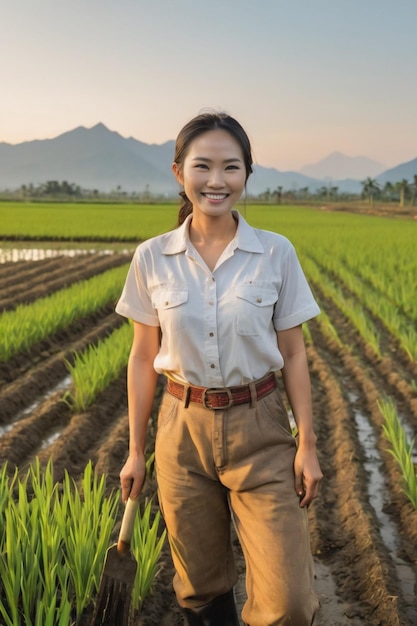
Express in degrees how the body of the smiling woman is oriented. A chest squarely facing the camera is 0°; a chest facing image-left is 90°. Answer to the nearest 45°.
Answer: approximately 0°

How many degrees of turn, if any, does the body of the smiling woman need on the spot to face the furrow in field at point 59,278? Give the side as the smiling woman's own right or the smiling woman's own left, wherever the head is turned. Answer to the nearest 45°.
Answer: approximately 180°

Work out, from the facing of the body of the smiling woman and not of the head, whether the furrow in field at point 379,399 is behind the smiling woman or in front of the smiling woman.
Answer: behind

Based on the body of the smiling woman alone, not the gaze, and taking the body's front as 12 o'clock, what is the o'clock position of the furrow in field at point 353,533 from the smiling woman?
The furrow in field is roughly at 7 o'clock from the smiling woman.

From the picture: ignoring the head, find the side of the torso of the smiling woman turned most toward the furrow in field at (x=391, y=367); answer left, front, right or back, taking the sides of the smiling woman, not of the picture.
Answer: back
